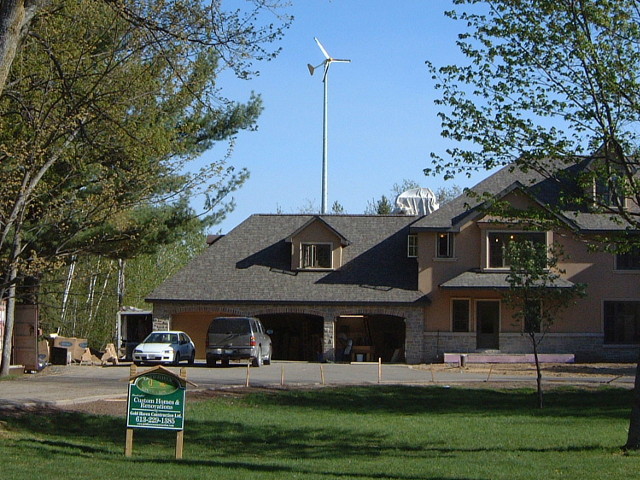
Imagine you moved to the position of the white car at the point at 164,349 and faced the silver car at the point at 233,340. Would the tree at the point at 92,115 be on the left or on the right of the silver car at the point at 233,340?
right

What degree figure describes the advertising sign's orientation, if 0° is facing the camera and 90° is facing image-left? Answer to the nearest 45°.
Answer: approximately 0°

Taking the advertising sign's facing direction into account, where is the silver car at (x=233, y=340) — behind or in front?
behind

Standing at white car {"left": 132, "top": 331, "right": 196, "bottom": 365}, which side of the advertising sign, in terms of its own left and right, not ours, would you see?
back
